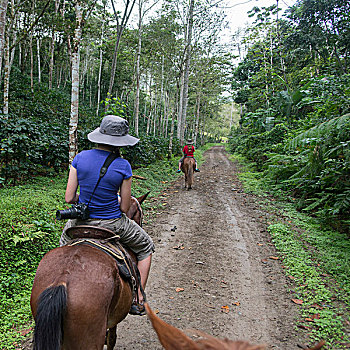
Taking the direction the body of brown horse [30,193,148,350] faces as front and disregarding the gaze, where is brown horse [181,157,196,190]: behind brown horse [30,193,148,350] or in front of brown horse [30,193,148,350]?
in front

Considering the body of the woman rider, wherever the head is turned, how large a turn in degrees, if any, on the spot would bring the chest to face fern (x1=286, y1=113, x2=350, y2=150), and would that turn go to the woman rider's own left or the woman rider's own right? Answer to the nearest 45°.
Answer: approximately 45° to the woman rider's own right

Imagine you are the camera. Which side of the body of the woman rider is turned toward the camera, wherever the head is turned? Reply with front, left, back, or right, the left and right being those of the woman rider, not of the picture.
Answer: back

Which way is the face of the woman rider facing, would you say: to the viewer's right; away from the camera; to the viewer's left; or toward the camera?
away from the camera

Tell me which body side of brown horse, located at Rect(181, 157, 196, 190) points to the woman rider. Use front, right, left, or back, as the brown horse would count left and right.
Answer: back

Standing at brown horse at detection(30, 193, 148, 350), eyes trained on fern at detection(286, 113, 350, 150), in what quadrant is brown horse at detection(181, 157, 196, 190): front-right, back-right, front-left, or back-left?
front-left

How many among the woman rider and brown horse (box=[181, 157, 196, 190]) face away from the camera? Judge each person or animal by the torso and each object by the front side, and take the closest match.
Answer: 2

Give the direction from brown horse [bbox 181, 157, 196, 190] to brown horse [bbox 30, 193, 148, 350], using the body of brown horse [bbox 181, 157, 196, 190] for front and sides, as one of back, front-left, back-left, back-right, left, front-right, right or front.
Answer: back

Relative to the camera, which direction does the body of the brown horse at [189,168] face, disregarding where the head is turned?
away from the camera

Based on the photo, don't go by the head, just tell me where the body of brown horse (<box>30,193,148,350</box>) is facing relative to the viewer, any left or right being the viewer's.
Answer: facing away from the viewer and to the right of the viewer
